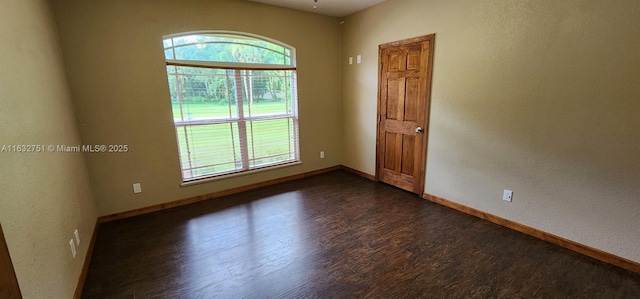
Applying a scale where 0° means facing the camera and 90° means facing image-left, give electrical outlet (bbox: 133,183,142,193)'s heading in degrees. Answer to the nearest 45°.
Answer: approximately 0°

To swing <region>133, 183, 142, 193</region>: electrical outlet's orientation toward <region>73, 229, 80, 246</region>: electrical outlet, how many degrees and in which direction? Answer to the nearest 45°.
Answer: approximately 45° to its right

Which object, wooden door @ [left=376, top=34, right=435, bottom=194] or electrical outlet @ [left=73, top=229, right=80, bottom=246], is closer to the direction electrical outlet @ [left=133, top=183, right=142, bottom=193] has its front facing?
the electrical outlet

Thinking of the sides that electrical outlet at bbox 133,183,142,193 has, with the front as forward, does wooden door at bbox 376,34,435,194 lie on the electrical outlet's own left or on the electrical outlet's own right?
on the electrical outlet's own left

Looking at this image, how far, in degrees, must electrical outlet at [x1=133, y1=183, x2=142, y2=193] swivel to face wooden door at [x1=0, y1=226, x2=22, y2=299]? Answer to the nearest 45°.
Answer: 0° — it already faces it

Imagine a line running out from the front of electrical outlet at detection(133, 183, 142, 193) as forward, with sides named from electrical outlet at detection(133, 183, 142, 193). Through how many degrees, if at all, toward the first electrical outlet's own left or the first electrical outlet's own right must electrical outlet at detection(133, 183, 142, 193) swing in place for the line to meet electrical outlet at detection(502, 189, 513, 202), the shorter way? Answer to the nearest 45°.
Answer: approximately 45° to the first electrical outlet's own left

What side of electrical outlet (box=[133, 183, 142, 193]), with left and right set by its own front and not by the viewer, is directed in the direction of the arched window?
left

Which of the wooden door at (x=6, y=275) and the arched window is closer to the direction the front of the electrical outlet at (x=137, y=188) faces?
the wooden door

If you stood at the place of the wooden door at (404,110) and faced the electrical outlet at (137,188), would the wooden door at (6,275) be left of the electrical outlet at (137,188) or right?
left
